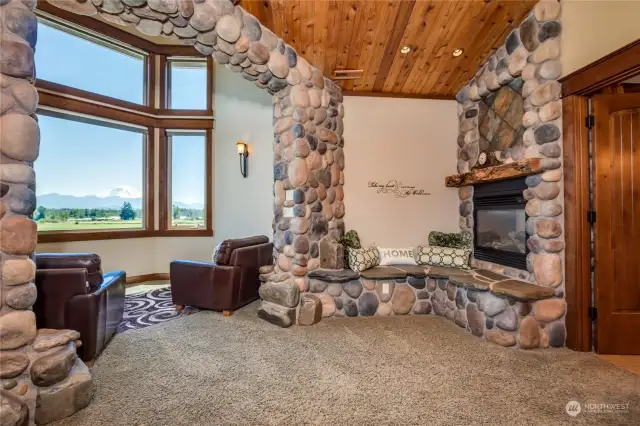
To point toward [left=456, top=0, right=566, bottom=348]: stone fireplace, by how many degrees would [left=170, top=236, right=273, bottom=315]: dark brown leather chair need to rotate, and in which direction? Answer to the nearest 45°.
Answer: approximately 180°

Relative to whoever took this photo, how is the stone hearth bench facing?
facing the viewer and to the left of the viewer

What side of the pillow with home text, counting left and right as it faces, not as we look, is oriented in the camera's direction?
front

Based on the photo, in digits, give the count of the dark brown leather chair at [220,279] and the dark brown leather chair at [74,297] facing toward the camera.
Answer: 0

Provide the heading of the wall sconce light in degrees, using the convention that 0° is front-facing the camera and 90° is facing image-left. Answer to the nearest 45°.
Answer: approximately 45°

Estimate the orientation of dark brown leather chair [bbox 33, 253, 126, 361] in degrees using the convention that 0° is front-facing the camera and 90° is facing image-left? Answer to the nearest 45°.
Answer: approximately 225°

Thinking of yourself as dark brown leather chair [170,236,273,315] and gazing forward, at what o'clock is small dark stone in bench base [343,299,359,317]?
The small dark stone in bench base is roughly at 5 o'clock from the dark brown leather chair.

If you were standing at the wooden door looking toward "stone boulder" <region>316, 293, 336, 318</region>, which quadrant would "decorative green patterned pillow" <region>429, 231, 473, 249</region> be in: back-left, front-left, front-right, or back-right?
front-right

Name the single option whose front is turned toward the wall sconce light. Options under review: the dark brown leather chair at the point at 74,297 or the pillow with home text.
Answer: the dark brown leather chair

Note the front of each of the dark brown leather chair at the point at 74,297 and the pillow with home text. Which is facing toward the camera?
the pillow with home text

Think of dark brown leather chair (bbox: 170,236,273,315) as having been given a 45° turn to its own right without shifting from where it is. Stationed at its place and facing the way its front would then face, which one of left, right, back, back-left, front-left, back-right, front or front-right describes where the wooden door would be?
back-right

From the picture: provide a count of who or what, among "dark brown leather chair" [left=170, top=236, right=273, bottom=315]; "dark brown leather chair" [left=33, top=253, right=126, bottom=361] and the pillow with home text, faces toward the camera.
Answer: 1

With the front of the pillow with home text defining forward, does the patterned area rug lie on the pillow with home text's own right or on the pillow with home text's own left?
on the pillow with home text's own right

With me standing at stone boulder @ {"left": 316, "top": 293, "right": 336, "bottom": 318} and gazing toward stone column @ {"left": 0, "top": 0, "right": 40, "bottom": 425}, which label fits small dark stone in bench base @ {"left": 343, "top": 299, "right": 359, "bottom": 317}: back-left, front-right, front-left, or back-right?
back-left
